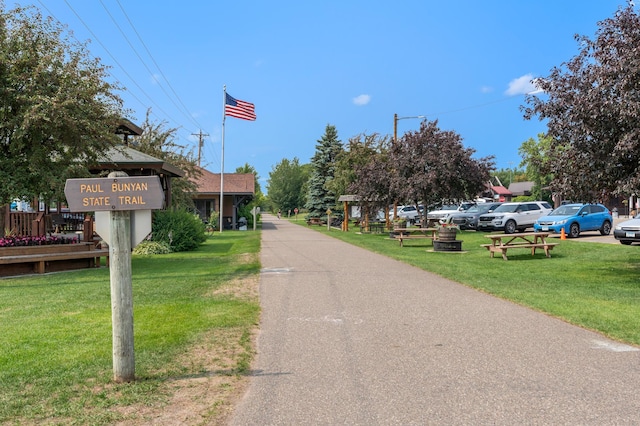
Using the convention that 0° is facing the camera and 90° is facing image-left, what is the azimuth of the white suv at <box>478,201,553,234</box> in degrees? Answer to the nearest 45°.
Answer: approximately 45°

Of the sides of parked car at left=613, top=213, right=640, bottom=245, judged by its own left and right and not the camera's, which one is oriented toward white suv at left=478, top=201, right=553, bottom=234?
right

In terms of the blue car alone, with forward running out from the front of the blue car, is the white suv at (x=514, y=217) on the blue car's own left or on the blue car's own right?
on the blue car's own right

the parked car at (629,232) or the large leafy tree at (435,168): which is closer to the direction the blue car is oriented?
the large leafy tree

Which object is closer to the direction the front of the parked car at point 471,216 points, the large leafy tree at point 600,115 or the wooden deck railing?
the wooden deck railing

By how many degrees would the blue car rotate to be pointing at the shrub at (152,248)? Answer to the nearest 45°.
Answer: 0° — it already faces it

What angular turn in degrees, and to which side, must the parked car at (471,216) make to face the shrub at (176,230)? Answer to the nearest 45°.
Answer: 0° — it already faces it

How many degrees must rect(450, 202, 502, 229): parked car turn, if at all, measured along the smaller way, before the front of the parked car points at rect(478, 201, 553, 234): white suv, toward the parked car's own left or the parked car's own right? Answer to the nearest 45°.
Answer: approximately 90° to the parked car's own left
